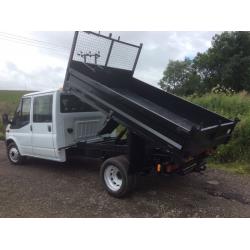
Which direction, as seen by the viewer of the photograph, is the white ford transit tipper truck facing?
facing away from the viewer and to the left of the viewer
